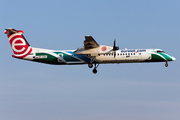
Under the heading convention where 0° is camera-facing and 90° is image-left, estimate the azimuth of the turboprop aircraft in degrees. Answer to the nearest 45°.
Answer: approximately 270°
